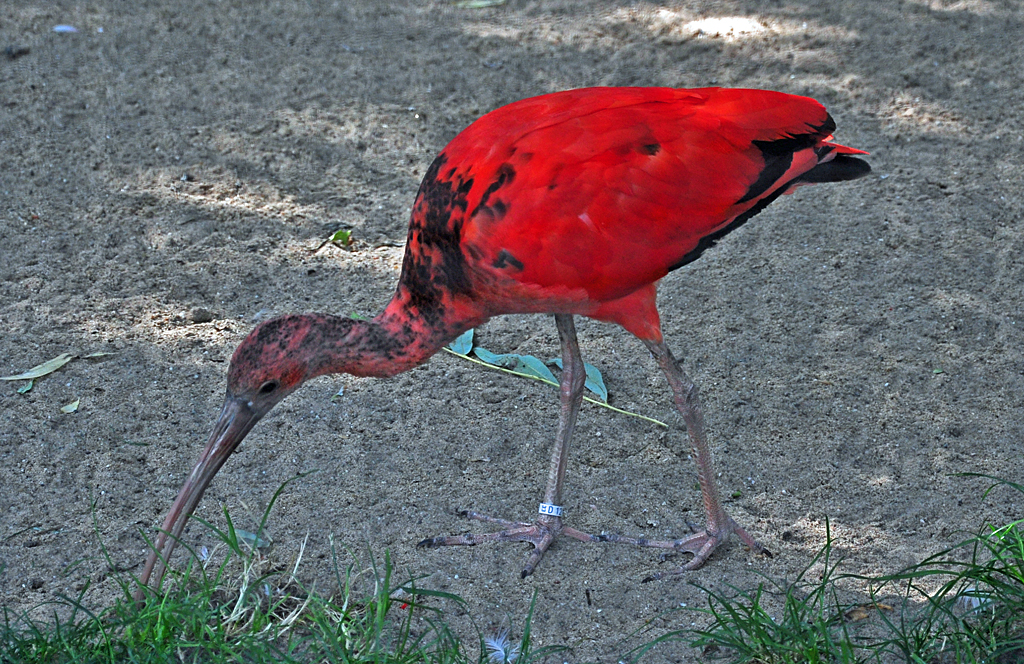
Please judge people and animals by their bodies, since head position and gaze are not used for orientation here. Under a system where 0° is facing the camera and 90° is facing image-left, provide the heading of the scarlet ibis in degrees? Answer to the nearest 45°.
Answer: approximately 90°

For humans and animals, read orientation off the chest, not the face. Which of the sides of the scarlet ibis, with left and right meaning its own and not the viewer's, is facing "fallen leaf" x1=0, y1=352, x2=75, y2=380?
front
